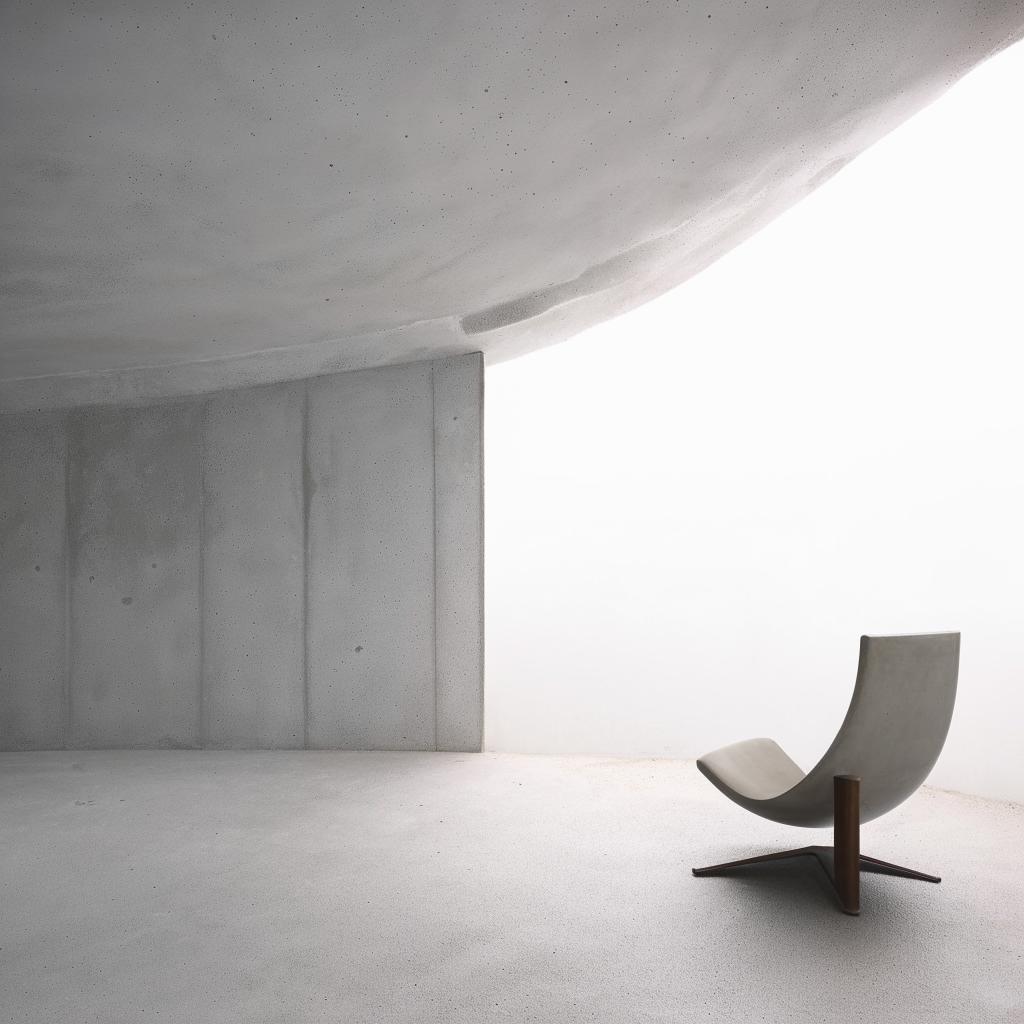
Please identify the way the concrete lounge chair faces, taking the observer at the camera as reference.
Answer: facing away from the viewer and to the left of the viewer
